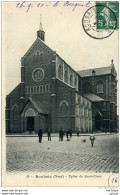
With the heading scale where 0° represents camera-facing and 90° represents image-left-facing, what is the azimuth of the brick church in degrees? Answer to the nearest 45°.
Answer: approximately 45°
